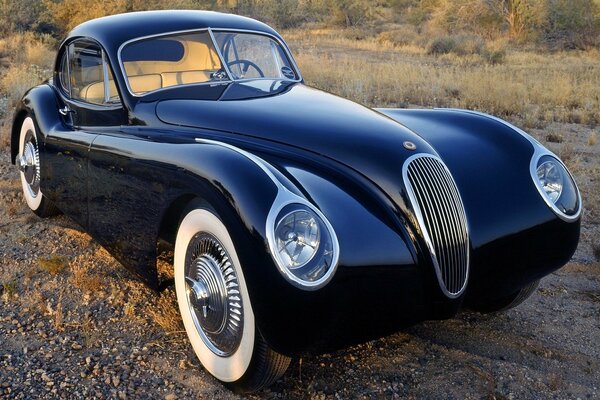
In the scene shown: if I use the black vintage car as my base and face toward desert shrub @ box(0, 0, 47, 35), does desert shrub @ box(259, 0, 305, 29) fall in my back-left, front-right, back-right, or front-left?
front-right

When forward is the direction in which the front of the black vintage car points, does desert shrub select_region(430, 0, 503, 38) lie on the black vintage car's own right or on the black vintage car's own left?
on the black vintage car's own left

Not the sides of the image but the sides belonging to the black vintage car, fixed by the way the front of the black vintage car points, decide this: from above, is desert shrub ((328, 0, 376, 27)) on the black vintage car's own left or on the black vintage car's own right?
on the black vintage car's own left

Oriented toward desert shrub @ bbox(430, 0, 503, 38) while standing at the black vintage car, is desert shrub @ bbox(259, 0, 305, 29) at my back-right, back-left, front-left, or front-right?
front-left

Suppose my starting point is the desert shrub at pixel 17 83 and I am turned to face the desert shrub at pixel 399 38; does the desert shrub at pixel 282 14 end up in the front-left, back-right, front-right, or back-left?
front-left

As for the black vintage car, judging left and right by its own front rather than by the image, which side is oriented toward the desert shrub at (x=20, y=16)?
back

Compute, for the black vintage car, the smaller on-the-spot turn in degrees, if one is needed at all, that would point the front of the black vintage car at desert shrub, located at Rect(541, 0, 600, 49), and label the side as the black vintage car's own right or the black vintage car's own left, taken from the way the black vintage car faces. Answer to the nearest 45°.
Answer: approximately 90° to the black vintage car's own left

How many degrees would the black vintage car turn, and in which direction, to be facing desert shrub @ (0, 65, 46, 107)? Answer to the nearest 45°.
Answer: approximately 180°

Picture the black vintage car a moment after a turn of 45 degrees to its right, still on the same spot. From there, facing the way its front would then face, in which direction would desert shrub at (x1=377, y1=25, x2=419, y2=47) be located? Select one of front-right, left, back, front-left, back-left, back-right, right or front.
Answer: back

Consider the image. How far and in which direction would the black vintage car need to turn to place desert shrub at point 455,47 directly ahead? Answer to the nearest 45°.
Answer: approximately 135° to its left

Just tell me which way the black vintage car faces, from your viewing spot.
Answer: facing the viewer and to the right of the viewer

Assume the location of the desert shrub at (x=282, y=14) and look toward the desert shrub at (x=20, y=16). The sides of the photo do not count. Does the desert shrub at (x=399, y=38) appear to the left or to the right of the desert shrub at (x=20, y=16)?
left
